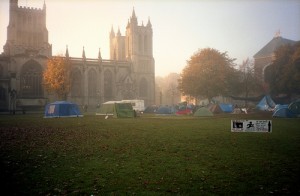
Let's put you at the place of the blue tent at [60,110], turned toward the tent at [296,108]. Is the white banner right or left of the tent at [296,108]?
right

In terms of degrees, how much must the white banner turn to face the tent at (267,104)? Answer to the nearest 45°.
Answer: approximately 180°

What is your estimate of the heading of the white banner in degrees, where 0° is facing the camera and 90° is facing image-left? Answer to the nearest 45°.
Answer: approximately 0°

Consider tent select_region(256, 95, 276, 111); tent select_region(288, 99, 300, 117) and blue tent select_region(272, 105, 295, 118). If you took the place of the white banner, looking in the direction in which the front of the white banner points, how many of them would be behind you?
3

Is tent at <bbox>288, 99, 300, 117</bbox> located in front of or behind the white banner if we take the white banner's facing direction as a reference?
behind

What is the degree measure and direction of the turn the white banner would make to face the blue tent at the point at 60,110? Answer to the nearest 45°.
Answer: approximately 135° to its right

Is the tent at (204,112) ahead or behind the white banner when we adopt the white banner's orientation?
behind

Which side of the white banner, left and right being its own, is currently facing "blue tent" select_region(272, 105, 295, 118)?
back
